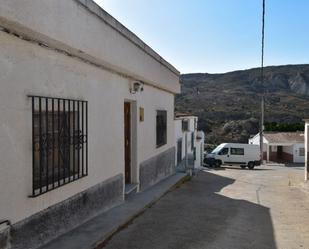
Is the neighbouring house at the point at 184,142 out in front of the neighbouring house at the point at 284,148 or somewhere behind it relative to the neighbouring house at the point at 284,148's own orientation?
in front

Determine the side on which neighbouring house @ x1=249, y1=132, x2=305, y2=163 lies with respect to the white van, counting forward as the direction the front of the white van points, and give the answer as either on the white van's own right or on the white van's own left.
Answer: on the white van's own right

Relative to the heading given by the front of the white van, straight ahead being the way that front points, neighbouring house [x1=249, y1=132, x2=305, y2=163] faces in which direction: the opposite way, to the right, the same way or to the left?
to the left

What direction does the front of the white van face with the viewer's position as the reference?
facing to the left of the viewer

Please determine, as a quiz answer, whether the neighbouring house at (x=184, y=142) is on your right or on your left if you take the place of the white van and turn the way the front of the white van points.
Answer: on your left

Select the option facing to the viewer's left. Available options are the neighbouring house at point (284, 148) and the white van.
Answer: the white van

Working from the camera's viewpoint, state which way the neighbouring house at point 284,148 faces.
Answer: facing the viewer

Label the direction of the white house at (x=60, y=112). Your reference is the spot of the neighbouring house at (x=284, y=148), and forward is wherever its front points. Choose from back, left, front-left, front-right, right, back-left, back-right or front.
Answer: front

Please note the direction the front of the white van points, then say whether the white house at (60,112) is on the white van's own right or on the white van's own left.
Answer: on the white van's own left

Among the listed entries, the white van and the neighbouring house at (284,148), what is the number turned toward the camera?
1
